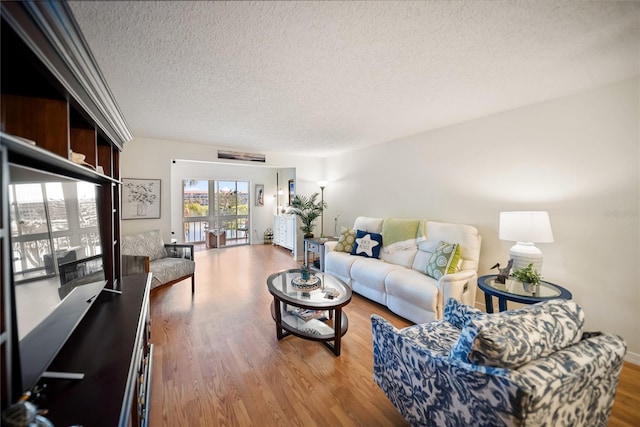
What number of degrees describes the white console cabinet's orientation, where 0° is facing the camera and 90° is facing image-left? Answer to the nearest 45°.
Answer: approximately 45°

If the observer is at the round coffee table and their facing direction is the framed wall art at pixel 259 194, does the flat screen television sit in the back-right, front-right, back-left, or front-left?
back-left

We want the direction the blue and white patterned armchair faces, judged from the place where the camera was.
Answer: facing away from the viewer and to the left of the viewer

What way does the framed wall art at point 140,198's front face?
toward the camera

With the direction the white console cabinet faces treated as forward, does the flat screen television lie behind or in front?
in front

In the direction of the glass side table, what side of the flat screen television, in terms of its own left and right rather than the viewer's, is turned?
front

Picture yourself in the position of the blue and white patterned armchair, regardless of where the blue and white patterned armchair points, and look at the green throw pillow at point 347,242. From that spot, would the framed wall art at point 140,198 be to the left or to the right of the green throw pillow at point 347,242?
left

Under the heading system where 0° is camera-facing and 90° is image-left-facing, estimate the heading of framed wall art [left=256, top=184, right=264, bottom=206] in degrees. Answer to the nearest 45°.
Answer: approximately 0°

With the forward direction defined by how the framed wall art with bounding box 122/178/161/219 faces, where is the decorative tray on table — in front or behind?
in front
